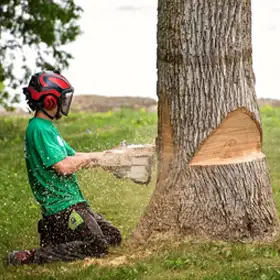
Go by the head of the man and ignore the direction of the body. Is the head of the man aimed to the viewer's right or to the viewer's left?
to the viewer's right

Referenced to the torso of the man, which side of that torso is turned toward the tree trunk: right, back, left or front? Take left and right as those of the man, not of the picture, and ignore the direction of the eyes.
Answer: front

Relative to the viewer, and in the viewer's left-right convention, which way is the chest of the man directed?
facing to the right of the viewer
